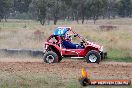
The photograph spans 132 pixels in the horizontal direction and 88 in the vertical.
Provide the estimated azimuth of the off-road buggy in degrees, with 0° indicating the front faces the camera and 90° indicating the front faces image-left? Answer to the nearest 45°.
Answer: approximately 270°
